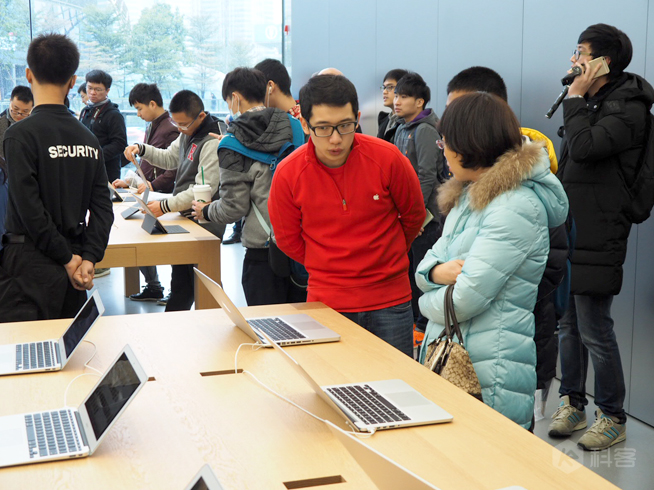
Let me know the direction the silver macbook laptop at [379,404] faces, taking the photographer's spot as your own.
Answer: facing to the right of the viewer

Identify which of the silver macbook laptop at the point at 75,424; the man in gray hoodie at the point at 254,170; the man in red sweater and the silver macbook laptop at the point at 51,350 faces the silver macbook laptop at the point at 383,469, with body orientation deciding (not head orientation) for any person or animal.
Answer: the man in red sweater

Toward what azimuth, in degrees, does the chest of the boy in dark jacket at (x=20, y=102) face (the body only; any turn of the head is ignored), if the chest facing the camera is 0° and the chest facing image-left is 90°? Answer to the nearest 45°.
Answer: approximately 315°

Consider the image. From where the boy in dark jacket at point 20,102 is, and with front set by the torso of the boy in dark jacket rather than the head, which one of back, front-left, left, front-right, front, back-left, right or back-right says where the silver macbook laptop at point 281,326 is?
front-right

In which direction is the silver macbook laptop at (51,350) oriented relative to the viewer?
to the viewer's left

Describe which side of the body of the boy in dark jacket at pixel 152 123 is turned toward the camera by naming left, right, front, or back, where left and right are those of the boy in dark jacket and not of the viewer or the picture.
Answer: left

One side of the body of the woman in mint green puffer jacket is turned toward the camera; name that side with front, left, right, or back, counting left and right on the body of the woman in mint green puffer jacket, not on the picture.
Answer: left

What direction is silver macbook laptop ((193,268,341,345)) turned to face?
to the viewer's right

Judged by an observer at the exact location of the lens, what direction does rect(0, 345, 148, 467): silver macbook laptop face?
facing to the left of the viewer

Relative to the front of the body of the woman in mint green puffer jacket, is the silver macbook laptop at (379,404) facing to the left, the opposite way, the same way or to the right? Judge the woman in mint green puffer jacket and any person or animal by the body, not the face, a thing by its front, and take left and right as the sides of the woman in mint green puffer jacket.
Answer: the opposite way
